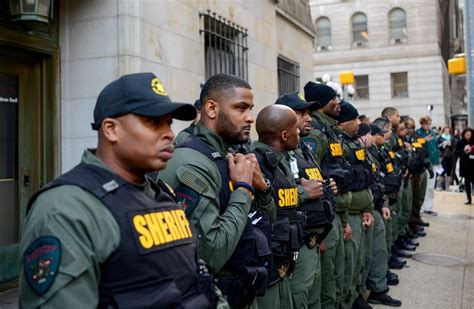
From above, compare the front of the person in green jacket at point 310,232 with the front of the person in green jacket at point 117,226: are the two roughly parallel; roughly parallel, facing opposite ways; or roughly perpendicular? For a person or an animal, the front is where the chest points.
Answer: roughly parallel

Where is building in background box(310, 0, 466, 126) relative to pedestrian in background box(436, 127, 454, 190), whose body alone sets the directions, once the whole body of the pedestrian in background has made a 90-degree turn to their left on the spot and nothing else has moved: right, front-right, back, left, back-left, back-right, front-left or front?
left

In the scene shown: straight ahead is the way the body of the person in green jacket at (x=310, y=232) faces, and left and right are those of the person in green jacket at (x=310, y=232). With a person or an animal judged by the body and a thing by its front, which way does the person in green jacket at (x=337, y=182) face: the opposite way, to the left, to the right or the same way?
the same way

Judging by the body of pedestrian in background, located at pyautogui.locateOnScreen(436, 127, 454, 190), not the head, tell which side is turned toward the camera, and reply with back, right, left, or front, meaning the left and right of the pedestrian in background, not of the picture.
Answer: front

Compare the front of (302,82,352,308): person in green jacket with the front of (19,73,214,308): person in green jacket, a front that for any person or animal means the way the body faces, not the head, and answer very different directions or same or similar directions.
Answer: same or similar directions

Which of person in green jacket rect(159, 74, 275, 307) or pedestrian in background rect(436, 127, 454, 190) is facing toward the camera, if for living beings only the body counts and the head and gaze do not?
the pedestrian in background

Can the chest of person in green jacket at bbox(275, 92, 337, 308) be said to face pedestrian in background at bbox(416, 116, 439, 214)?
no

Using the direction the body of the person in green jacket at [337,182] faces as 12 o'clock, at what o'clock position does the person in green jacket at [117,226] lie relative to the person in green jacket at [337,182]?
the person in green jacket at [117,226] is roughly at 2 o'clock from the person in green jacket at [337,182].
